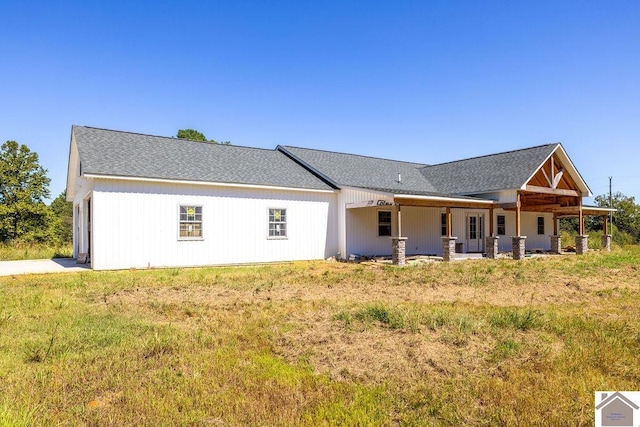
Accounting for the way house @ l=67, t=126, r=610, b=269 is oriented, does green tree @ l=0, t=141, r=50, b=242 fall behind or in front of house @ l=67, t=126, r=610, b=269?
behind

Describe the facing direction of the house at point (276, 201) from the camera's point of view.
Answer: facing the viewer and to the right of the viewer
